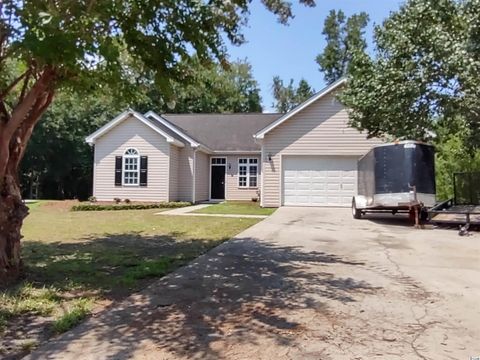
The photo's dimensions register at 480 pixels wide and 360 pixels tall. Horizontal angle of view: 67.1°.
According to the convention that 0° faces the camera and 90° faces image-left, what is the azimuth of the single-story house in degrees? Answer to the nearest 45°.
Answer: approximately 0°
